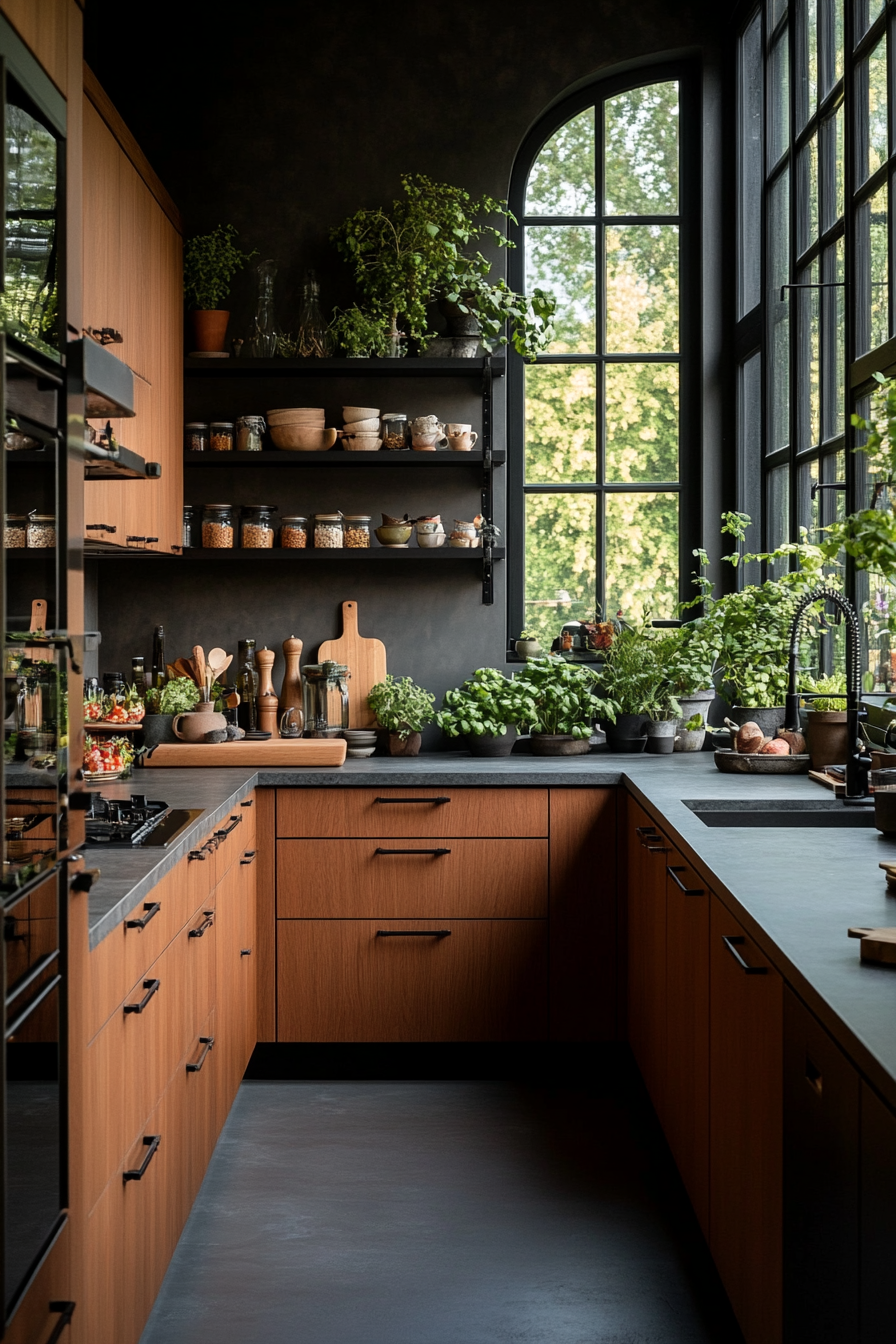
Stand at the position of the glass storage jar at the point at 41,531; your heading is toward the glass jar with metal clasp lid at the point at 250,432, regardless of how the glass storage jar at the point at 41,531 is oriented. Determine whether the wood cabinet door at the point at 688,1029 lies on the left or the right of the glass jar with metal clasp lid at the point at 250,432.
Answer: right

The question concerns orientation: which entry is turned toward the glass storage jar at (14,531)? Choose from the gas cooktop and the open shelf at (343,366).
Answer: the open shelf

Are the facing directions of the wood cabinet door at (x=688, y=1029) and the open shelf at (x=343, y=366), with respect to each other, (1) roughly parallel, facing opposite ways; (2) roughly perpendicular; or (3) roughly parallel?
roughly perpendicular

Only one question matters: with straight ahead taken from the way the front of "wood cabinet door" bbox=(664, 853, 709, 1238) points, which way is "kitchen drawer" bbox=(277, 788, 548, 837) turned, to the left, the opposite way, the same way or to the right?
to the left

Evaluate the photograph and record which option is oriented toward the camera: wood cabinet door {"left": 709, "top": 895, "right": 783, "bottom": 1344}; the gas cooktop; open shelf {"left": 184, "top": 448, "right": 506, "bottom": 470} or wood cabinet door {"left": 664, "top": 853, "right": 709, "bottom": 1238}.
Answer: the open shelf

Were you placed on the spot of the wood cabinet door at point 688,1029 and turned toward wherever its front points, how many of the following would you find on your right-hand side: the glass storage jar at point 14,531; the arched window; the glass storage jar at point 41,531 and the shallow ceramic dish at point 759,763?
2

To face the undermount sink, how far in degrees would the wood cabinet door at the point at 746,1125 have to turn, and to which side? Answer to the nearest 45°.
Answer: approximately 90° to its right

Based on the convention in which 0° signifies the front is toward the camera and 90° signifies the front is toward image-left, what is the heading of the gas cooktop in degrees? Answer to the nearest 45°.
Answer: approximately 270°

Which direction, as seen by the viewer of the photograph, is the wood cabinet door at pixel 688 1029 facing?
facing to the left of the viewer

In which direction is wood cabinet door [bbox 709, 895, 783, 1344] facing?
to the viewer's left

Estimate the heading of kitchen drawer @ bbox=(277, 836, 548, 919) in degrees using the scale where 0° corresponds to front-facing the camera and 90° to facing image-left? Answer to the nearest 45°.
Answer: approximately 0°

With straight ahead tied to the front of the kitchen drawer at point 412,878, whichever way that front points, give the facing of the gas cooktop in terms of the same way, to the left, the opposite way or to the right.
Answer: to the left
